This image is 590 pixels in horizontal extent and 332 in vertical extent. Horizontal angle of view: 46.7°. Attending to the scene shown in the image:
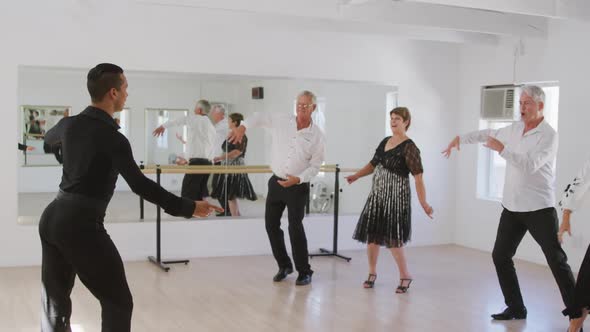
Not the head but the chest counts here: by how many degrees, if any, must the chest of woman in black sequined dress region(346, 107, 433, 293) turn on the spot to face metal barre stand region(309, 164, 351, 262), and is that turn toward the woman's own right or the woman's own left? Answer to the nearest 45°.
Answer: approximately 135° to the woman's own right

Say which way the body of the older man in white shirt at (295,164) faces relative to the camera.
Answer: toward the camera

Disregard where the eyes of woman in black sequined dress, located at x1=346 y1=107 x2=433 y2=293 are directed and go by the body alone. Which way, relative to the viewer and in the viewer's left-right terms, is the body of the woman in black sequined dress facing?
facing the viewer and to the left of the viewer

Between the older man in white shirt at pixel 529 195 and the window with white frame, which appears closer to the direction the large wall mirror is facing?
the older man in white shirt

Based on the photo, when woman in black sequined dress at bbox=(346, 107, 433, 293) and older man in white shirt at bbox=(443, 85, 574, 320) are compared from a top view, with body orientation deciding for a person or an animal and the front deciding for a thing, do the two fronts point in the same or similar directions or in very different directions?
same or similar directions

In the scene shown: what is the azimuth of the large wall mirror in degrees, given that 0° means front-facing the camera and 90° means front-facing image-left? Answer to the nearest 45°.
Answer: approximately 0°

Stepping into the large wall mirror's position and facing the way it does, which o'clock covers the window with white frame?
The window with white frame is roughly at 9 o'clock from the large wall mirror.

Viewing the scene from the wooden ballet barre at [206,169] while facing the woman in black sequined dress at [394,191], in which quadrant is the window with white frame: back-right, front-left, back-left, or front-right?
front-left

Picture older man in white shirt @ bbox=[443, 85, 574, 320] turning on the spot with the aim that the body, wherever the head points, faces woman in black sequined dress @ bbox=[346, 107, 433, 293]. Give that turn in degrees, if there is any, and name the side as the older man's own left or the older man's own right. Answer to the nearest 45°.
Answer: approximately 90° to the older man's own right

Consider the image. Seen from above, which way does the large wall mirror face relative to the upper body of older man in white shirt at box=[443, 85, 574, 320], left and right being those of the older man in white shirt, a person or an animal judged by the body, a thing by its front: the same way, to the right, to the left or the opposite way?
to the left

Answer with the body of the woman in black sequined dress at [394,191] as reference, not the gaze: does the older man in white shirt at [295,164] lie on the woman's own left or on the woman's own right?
on the woman's own right

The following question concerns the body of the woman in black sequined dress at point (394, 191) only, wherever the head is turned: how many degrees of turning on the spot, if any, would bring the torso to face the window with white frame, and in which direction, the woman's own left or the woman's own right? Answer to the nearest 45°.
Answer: approximately 180°

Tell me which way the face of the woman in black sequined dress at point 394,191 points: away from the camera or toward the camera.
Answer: toward the camera

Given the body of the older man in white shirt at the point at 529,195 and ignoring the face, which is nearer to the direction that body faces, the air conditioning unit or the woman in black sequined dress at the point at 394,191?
the woman in black sequined dress

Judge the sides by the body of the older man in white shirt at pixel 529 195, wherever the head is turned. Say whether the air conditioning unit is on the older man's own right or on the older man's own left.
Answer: on the older man's own right

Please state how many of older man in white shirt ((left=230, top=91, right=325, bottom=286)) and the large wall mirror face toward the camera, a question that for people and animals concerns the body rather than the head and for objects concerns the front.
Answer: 2
